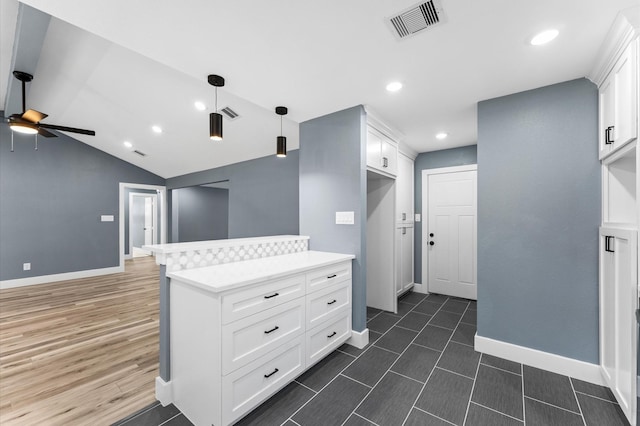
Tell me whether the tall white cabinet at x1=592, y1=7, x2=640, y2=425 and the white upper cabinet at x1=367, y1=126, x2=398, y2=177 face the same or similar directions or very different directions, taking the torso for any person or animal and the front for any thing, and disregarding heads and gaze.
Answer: very different directions

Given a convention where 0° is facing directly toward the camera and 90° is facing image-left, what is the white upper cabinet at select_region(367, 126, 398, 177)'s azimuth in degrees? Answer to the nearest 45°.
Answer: approximately 315°

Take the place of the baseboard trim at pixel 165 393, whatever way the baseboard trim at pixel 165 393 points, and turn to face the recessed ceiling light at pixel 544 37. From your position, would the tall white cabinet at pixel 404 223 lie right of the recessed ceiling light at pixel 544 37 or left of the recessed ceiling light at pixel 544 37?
left

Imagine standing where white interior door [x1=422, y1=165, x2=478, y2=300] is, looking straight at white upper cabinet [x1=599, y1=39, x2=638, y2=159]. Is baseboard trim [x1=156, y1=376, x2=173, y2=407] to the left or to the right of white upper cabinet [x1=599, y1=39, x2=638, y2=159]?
right

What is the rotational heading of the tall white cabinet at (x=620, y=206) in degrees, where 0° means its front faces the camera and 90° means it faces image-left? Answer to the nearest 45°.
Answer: approximately 90°

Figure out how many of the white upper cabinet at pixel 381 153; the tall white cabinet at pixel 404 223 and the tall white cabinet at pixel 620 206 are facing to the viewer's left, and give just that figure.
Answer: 1

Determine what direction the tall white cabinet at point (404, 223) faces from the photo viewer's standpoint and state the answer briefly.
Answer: facing the viewer and to the right of the viewer

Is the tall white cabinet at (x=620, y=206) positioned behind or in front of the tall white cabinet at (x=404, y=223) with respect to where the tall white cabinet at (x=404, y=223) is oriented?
in front

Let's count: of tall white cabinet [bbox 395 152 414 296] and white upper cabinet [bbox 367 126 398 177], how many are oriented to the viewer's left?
0

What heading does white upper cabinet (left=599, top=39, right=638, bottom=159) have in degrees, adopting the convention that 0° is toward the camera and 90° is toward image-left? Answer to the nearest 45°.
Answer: approximately 90°

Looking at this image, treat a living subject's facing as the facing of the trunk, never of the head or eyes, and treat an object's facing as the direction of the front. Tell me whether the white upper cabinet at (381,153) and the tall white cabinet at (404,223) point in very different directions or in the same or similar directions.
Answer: same or similar directions
